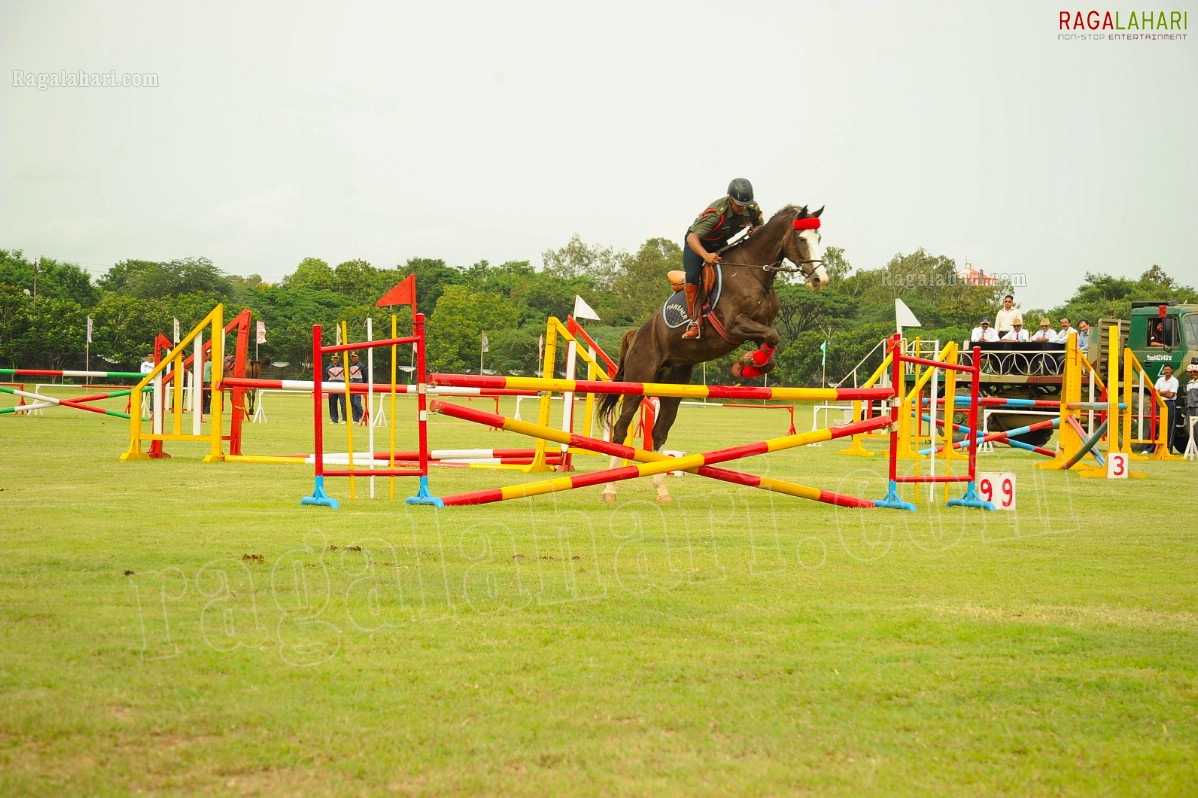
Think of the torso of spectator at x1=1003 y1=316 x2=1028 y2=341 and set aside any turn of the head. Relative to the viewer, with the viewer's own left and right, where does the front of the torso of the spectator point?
facing the viewer

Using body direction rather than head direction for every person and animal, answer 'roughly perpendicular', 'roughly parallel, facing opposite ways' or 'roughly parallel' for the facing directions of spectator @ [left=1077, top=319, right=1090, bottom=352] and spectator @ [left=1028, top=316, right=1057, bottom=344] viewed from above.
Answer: roughly parallel

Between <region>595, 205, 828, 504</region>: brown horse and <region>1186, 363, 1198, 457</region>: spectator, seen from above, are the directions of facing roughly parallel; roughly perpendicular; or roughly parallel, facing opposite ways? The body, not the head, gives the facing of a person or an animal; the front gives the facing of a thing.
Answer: roughly perpendicular

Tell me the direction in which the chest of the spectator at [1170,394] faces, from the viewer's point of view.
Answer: toward the camera

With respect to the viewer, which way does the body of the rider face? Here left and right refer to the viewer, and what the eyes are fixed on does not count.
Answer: facing the viewer and to the right of the viewer

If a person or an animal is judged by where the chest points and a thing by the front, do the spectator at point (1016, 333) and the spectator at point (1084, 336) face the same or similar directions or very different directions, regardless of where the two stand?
same or similar directions

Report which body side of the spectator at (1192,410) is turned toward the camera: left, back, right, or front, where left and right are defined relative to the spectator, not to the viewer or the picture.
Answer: front

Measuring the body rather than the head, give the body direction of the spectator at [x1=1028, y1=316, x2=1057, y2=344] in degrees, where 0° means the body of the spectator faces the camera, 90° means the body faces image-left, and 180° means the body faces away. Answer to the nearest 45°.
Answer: approximately 0°

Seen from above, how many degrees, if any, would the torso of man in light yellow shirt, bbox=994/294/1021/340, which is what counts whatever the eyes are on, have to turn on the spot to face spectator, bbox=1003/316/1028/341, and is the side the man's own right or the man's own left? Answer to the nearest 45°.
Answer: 0° — they already face them

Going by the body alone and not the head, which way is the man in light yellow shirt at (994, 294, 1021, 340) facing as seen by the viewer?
toward the camera

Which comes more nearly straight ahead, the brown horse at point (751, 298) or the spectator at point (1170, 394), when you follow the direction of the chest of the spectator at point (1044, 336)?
the brown horse

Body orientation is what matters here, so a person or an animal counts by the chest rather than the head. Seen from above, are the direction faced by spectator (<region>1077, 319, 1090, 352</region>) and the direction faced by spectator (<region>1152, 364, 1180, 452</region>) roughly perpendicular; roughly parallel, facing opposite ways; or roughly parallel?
roughly parallel

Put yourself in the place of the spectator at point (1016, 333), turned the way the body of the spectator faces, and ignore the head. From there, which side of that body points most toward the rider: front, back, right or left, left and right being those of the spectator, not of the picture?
front

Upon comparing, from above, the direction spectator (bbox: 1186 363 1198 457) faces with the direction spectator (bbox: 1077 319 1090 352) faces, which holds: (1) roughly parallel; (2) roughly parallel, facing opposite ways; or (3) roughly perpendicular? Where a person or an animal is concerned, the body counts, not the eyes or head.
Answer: roughly parallel
